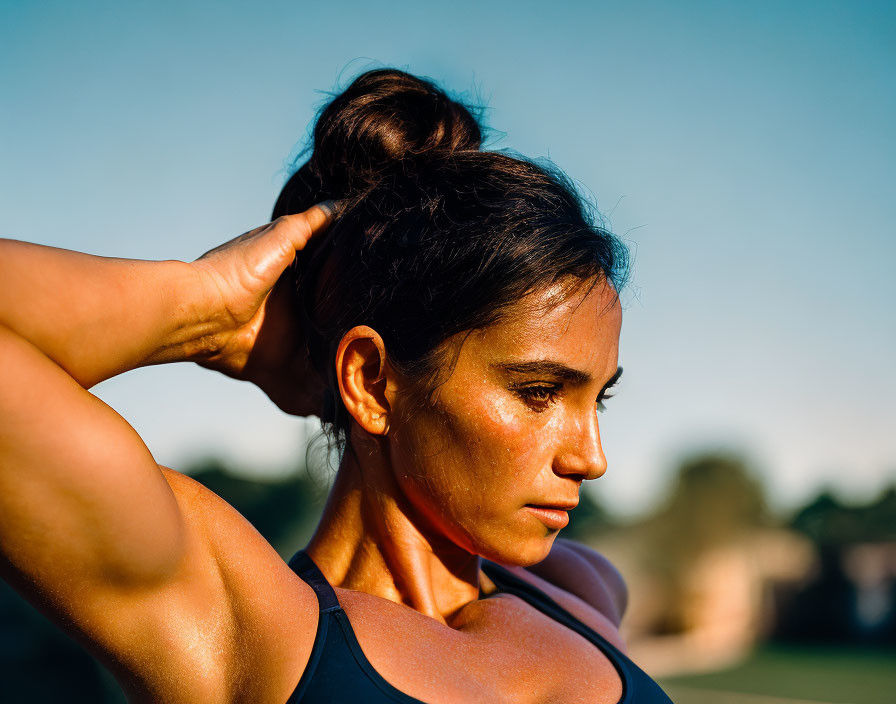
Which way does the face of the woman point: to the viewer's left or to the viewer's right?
to the viewer's right

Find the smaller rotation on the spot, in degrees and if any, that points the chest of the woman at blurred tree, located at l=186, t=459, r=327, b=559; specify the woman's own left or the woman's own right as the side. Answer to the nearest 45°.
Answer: approximately 135° to the woman's own left

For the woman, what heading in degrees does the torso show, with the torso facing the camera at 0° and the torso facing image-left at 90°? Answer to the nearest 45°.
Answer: approximately 315°
